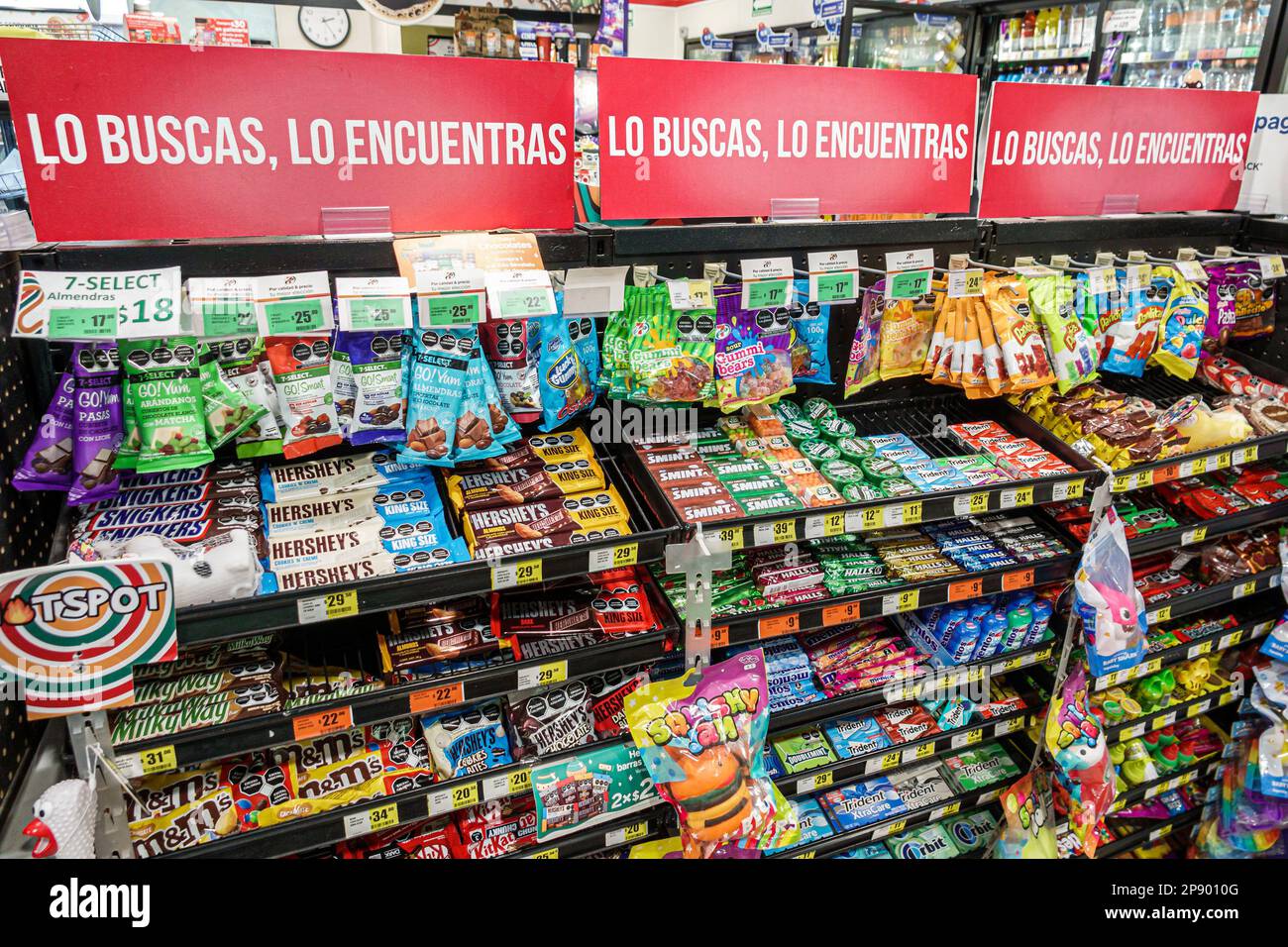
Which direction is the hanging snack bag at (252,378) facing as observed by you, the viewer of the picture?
facing the viewer

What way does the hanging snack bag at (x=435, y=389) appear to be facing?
toward the camera

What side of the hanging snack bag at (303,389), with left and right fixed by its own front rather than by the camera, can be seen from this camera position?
front

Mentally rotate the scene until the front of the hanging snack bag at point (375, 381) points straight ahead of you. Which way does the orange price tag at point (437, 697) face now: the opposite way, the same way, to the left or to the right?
the same way

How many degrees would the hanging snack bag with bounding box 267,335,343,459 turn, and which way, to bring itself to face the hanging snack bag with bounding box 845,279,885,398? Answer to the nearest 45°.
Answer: approximately 90° to its left

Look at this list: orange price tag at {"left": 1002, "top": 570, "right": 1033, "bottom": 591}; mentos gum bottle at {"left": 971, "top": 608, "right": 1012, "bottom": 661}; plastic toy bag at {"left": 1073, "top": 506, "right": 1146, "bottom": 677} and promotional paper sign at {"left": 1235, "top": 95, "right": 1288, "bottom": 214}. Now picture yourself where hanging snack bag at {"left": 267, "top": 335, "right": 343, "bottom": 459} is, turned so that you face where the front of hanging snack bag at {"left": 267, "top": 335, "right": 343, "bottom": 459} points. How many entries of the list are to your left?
4

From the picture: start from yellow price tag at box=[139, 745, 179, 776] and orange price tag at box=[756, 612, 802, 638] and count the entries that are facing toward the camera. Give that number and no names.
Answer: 2

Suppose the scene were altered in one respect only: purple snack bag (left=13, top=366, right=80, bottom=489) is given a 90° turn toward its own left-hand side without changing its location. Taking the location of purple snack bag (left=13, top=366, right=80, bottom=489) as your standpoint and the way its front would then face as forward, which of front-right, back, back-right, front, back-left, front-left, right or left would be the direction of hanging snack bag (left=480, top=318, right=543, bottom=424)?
front

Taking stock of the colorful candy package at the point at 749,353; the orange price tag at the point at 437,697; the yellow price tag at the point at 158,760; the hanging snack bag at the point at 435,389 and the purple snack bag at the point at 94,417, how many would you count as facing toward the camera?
5

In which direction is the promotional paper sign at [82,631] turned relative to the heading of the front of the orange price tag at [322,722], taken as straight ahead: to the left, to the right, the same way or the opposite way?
the same way

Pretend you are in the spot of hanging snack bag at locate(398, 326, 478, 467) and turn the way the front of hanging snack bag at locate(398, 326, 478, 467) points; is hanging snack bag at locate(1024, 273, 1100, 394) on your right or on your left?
on your left

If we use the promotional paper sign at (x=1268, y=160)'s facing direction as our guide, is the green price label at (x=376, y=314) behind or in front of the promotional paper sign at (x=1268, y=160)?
in front

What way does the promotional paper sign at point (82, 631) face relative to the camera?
toward the camera

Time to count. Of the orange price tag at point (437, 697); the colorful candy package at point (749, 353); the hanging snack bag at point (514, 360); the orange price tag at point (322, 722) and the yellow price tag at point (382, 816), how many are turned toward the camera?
5

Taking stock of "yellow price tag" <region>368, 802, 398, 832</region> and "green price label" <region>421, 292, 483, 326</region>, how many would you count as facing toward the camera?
2

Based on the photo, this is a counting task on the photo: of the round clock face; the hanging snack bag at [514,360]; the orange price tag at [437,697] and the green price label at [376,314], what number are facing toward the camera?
4
